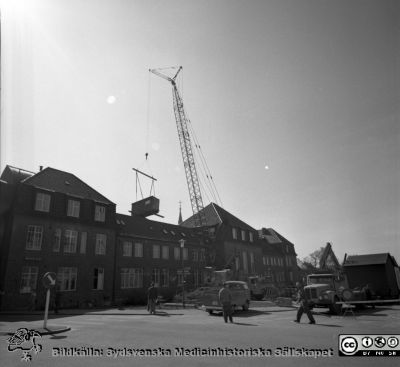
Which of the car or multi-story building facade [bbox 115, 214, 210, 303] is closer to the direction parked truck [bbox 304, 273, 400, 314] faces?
the car

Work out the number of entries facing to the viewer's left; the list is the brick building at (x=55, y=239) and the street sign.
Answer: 0

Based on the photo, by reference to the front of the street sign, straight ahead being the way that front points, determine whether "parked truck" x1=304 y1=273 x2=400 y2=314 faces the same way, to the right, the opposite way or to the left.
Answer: to the right

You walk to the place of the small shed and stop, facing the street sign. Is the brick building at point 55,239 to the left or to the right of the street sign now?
right

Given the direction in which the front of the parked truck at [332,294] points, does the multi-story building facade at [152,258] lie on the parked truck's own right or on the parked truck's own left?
on the parked truck's own right

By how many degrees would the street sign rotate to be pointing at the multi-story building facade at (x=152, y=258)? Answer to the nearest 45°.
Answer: approximately 135° to its left

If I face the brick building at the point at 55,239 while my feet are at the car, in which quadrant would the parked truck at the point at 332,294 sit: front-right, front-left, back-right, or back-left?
back-right

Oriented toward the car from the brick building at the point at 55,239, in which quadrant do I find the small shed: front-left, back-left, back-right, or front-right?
front-left

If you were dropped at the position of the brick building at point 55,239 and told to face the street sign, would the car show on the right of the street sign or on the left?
left

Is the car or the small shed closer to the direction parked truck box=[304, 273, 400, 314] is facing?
the car

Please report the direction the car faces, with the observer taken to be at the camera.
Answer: facing the viewer and to the left of the viewer

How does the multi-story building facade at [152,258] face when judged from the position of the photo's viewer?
facing the viewer and to the right of the viewer
